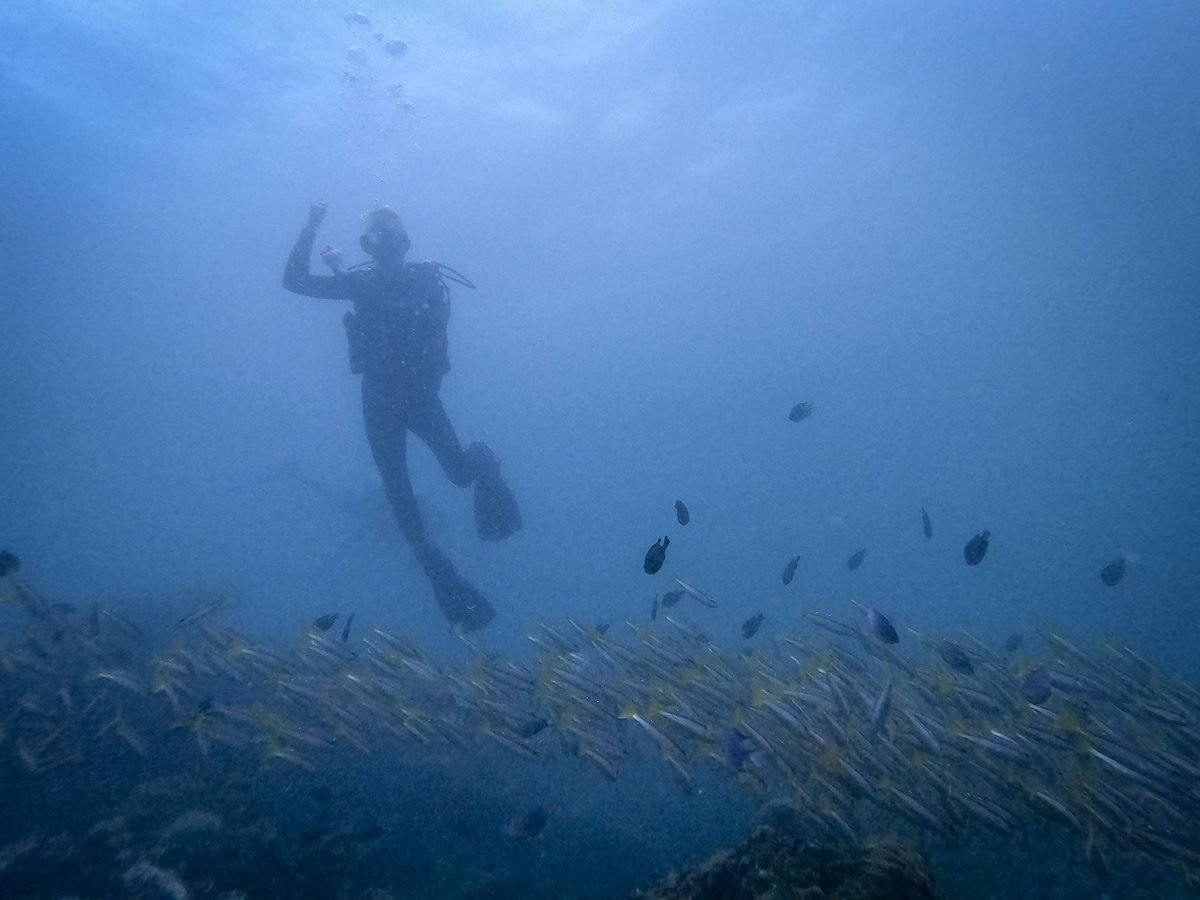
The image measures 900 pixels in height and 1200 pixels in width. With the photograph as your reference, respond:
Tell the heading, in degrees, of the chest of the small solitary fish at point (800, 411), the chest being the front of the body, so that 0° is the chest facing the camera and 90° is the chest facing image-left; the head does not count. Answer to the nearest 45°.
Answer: approximately 90°

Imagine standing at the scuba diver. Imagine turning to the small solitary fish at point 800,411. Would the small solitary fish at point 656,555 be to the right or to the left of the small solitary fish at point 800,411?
right

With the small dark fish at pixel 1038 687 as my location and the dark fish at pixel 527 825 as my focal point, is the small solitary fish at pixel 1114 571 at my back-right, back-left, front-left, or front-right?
back-right

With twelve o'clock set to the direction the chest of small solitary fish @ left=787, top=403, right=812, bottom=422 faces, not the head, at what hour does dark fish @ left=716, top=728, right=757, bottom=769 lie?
The dark fish is roughly at 9 o'clock from the small solitary fish.

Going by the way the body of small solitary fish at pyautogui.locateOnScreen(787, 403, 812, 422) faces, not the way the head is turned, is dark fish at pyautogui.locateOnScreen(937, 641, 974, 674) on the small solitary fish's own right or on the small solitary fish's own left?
on the small solitary fish's own left
